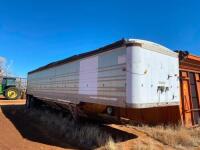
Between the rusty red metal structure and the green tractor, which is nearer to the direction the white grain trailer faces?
the rusty red metal structure

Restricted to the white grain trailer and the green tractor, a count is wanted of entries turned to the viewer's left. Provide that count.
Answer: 1

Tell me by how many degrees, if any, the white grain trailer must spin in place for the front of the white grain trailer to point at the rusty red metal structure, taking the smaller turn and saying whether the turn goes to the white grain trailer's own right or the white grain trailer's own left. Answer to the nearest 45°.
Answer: approximately 90° to the white grain trailer's own left

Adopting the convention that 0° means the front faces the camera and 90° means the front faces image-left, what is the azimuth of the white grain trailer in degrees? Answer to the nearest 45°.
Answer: approximately 315°

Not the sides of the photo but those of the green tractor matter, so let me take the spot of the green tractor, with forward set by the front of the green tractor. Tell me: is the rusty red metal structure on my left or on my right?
on my left

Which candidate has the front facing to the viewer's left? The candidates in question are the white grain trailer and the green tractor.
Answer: the green tractor

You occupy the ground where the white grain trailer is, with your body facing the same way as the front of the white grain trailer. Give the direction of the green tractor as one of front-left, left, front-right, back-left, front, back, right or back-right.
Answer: back

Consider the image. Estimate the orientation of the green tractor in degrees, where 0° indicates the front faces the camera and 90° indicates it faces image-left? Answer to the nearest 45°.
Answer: approximately 90°

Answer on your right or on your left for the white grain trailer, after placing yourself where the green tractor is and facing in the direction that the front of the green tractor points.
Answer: on your left
